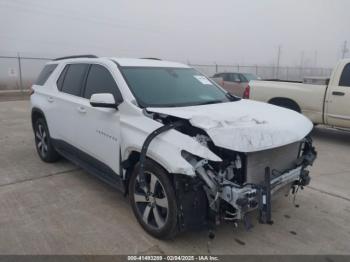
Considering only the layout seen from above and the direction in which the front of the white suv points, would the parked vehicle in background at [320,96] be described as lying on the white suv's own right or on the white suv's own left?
on the white suv's own left

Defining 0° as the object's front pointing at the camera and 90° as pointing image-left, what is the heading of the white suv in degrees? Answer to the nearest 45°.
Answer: approximately 315°

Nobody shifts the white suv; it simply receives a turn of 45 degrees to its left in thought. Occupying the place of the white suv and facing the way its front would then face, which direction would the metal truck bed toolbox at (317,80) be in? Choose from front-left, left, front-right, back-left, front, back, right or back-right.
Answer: front-left

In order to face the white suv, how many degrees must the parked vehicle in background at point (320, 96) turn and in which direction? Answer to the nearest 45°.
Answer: approximately 90° to its right

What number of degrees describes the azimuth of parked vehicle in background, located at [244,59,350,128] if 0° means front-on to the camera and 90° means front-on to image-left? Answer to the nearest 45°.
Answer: approximately 270°

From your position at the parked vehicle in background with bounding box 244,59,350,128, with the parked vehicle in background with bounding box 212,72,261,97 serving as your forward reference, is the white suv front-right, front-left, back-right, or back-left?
back-left

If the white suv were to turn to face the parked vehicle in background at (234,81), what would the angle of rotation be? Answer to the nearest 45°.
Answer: approximately 135° to its left

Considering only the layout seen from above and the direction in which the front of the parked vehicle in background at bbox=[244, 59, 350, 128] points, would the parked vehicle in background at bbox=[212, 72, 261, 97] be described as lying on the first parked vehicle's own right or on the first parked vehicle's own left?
on the first parked vehicle's own left
